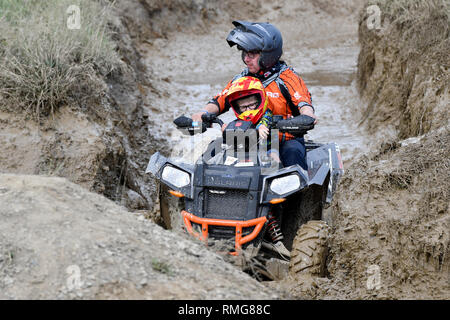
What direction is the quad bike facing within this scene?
toward the camera
